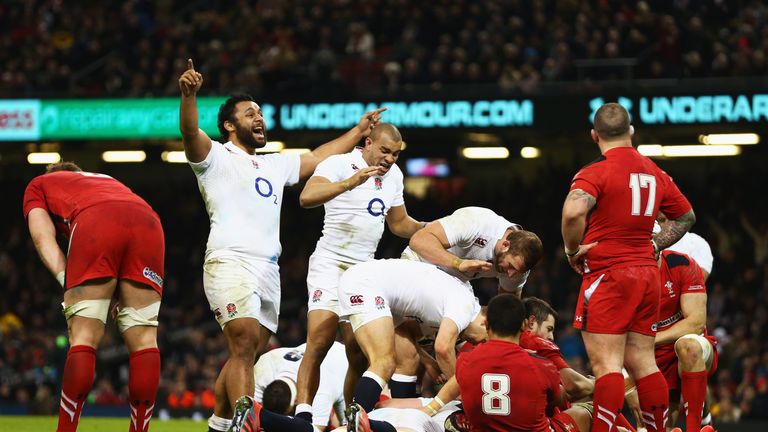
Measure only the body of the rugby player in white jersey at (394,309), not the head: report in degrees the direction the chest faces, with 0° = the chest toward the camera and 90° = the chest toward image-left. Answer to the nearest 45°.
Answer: approximately 270°

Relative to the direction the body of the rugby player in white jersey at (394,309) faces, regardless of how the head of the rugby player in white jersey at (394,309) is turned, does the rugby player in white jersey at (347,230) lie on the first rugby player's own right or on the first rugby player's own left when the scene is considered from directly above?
on the first rugby player's own left

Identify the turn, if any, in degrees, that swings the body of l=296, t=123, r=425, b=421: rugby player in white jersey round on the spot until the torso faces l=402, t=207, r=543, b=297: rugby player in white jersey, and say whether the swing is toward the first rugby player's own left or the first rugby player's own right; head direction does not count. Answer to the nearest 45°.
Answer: approximately 45° to the first rugby player's own left

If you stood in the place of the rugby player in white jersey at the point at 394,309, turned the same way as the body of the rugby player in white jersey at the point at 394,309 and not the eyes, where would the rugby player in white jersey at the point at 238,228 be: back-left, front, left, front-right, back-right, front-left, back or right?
back
